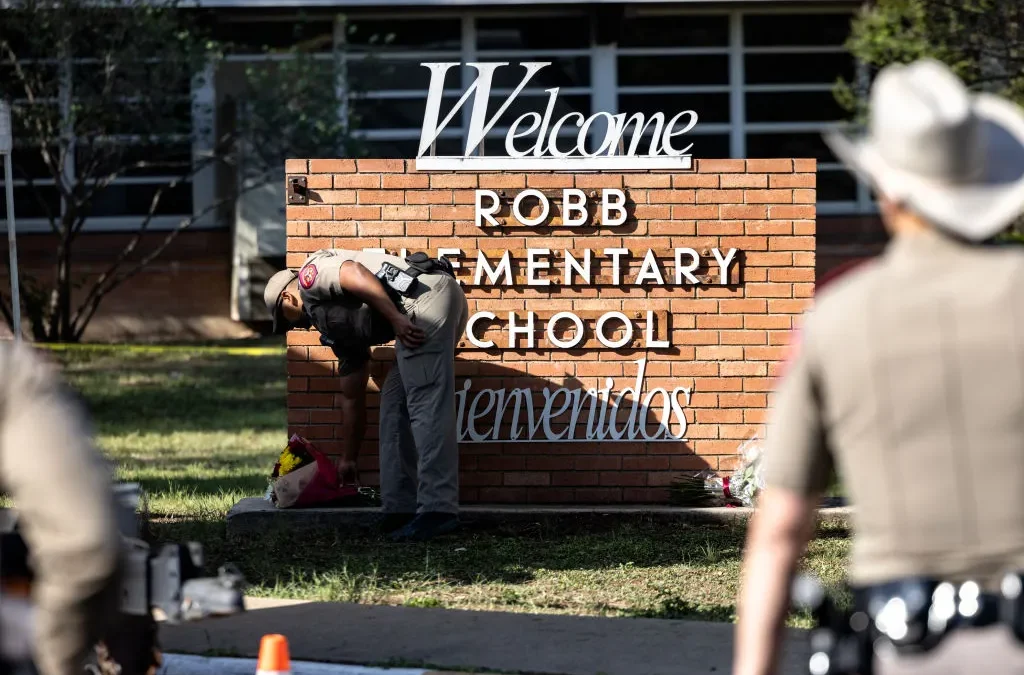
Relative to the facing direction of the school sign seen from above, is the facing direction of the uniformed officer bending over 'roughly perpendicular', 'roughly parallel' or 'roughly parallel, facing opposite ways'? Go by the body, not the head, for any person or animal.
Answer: roughly perpendicular

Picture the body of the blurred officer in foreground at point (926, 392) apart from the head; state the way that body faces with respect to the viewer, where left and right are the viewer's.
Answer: facing away from the viewer

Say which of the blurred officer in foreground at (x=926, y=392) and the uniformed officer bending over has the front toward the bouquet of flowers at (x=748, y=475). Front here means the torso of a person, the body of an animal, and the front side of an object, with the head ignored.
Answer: the blurred officer in foreground

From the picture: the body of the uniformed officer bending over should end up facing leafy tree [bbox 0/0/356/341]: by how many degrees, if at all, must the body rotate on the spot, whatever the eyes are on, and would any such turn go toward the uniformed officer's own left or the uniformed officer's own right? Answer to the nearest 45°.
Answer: approximately 90° to the uniformed officer's own right

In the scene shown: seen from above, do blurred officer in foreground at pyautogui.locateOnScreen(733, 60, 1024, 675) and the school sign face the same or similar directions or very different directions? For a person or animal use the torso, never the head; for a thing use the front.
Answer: very different directions

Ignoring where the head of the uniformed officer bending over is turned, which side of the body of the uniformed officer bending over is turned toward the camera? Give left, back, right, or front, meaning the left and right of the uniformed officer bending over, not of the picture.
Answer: left

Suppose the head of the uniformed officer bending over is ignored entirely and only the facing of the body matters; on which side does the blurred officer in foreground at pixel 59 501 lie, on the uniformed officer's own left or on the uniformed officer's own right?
on the uniformed officer's own left

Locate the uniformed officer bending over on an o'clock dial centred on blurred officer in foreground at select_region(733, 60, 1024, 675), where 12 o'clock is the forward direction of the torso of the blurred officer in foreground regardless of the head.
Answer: The uniformed officer bending over is roughly at 11 o'clock from the blurred officer in foreground.

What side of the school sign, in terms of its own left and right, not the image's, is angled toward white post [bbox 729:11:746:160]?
back

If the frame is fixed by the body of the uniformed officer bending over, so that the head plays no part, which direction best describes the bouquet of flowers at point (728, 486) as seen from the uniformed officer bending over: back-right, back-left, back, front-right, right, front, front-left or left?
back

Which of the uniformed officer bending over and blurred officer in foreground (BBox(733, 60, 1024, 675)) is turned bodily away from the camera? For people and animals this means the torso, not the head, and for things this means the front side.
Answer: the blurred officer in foreground
